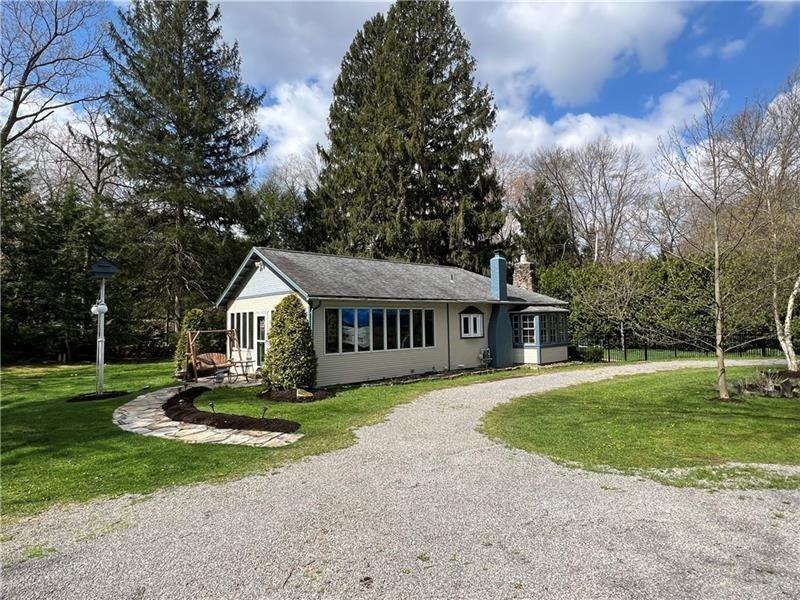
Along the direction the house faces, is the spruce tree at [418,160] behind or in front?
behind

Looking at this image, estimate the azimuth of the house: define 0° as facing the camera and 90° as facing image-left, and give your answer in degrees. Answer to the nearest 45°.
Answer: approximately 45°

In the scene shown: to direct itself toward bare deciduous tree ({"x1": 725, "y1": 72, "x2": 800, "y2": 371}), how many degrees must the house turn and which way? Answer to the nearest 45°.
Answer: approximately 90° to its left

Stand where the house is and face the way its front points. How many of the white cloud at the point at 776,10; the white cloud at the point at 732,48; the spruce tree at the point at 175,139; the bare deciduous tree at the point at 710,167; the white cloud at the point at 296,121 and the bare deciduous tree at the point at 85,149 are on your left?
3

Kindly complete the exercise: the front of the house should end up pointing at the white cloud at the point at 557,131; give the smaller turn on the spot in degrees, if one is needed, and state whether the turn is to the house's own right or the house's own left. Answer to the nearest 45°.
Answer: approximately 180°

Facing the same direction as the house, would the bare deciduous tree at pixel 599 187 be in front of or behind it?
behind

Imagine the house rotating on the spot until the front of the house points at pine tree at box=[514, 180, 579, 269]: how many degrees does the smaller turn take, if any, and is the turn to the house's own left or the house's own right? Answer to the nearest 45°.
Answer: approximately 180°

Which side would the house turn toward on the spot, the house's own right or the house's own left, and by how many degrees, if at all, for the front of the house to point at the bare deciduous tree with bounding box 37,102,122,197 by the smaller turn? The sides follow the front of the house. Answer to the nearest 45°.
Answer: approximately 90° to the house's own right

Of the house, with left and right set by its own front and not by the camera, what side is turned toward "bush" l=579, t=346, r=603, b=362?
back

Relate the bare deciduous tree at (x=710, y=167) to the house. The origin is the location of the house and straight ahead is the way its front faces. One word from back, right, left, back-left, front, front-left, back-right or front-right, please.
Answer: left

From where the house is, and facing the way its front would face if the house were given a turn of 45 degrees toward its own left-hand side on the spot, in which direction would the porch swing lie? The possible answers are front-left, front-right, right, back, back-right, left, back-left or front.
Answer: right
